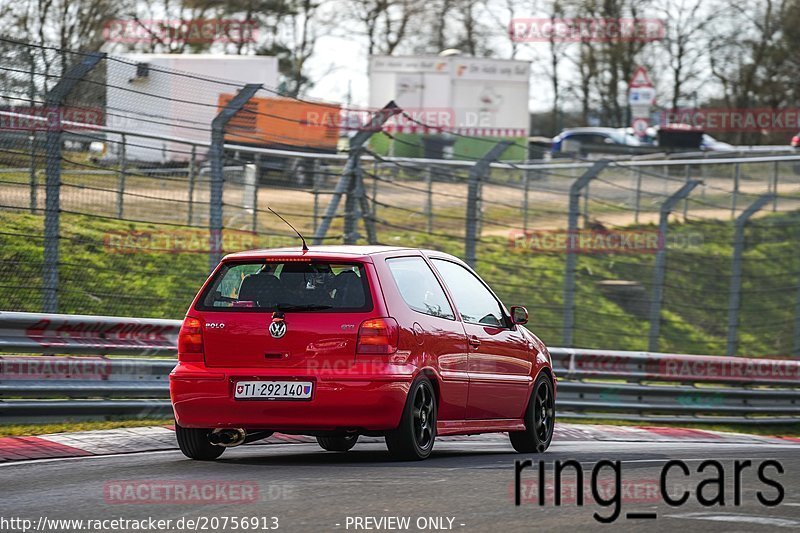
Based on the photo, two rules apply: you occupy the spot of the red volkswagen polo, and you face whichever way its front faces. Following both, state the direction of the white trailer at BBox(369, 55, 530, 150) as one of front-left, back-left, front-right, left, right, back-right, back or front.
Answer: front-left

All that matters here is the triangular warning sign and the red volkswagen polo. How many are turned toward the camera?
1

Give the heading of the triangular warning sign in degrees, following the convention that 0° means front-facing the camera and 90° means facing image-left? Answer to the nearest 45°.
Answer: approximately 0°

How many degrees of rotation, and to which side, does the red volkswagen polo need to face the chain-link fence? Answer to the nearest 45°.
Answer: approximately 45° to its left

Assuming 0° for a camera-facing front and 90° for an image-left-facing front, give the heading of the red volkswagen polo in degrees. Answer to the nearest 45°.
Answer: approximately 225°
